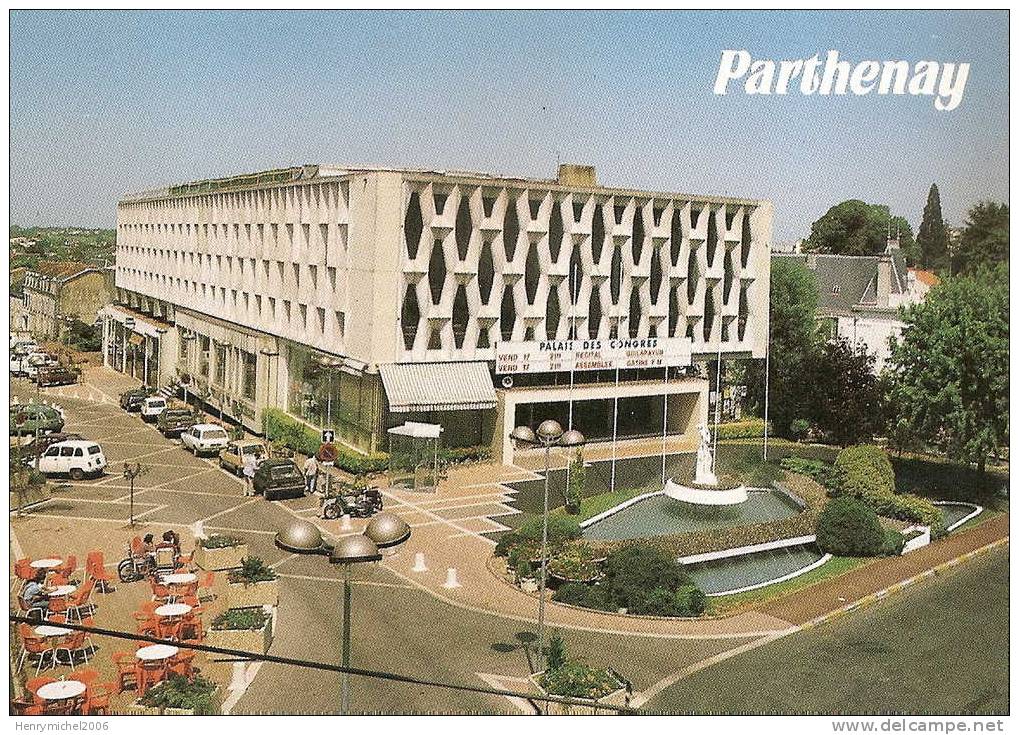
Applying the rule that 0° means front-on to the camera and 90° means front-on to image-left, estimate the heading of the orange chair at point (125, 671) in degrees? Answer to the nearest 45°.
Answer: approximately 225°

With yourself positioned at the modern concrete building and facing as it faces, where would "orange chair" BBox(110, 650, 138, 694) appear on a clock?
The orange chair is roughly at 2 o'clock from the modern concrete building.

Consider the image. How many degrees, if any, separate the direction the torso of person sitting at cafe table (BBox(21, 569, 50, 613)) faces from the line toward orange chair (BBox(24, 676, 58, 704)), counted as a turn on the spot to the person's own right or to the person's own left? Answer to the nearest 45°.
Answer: approximately 90° to the person's own right

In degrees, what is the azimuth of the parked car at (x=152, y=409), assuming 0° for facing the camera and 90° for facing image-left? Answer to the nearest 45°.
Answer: approximately 45°

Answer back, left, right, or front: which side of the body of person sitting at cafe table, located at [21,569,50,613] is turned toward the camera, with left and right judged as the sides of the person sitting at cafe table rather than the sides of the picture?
right

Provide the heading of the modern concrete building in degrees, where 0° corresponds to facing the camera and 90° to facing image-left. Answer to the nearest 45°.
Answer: approximately 315°

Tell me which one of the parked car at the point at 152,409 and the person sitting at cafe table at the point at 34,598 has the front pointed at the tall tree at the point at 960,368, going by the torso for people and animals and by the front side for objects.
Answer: the person sitting at cafe table

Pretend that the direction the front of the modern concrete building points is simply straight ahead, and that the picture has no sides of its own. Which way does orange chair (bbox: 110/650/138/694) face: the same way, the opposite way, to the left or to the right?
to the left
